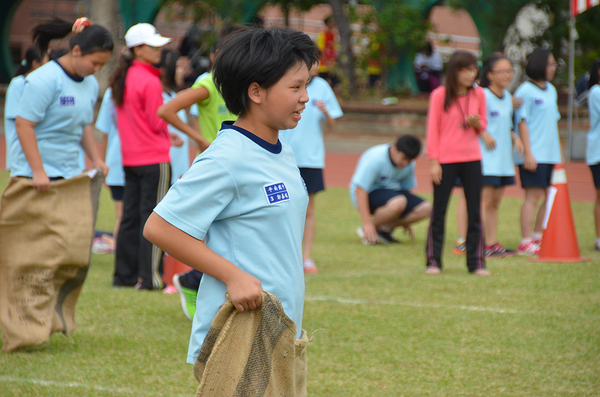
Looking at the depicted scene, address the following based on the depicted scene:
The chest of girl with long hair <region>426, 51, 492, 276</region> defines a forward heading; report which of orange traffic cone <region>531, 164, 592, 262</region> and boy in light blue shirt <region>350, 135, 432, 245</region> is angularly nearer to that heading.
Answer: the orange traffic cone

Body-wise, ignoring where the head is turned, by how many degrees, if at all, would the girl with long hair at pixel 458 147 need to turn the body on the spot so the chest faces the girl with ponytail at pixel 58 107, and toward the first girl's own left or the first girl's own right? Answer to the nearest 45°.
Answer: approximately 90° to the first girl's own right

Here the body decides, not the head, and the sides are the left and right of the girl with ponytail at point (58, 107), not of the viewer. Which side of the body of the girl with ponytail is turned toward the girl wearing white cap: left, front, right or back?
left

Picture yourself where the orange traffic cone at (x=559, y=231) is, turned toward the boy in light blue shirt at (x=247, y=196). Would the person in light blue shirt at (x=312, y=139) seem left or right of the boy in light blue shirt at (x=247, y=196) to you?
right

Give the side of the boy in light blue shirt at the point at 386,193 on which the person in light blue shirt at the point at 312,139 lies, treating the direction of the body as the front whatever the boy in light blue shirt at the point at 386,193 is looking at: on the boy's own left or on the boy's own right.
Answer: on the boy's own right

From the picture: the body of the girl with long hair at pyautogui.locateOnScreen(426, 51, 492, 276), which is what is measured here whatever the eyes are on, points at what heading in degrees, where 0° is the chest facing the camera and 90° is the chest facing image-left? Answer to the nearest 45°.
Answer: approximately 315°

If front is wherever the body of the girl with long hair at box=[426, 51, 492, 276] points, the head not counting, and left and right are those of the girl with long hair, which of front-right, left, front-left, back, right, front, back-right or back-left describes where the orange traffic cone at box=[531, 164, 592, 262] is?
left

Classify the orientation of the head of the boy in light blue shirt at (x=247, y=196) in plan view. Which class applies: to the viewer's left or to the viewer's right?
to the viewer's right

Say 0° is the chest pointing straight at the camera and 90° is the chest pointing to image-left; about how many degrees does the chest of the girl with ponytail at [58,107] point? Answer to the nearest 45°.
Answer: approximately 315°
